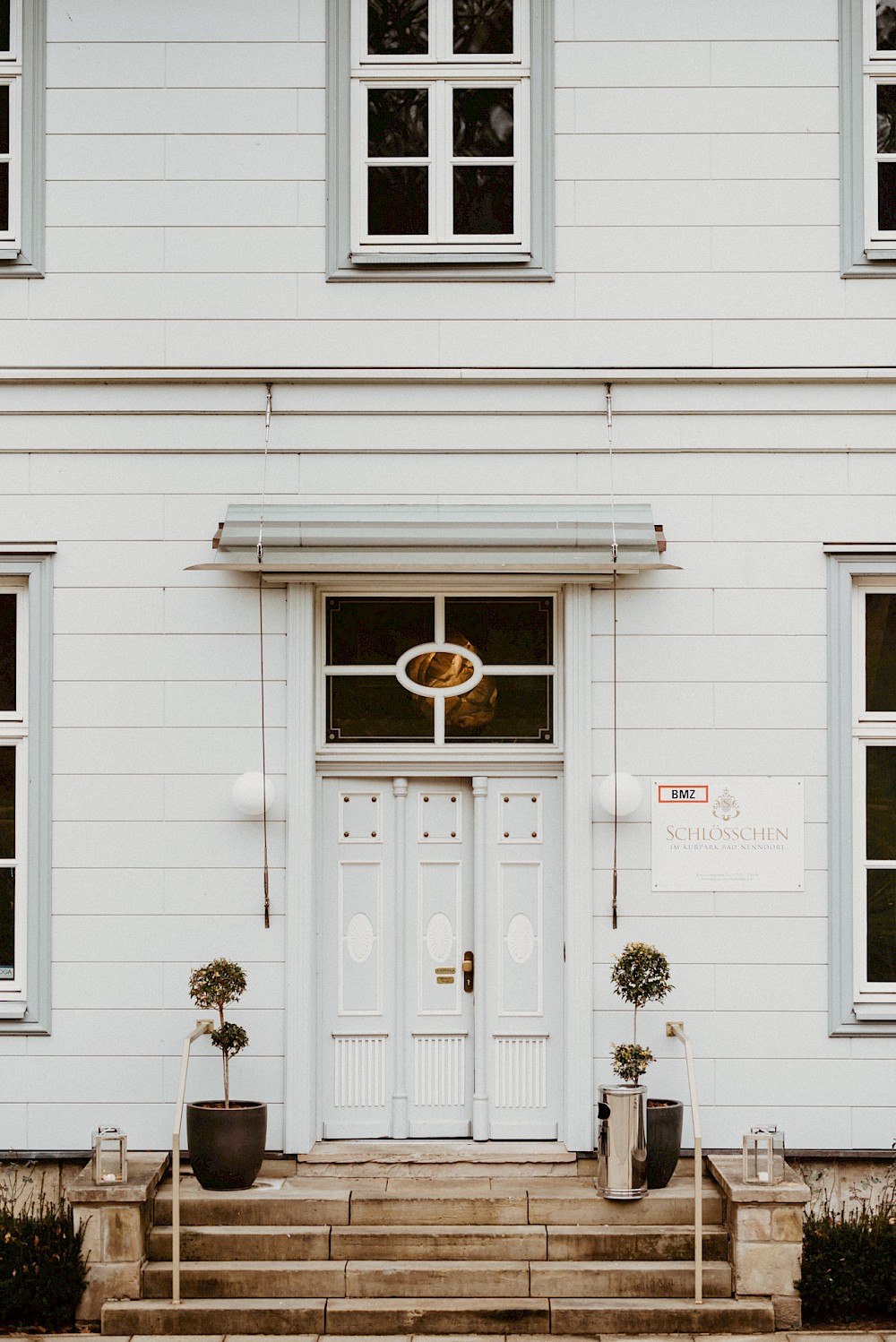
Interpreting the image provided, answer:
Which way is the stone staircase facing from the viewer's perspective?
toward the camera

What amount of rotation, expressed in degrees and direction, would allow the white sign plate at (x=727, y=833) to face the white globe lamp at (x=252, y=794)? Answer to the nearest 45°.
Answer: approximately 90° to its right

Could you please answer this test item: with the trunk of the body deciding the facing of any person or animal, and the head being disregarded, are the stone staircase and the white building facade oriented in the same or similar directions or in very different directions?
same or similar directions

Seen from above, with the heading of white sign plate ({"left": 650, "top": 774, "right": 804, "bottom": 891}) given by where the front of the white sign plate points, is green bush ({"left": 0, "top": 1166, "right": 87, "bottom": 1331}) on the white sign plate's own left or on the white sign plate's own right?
on the white sign plate's own right

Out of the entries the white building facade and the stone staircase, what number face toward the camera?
2

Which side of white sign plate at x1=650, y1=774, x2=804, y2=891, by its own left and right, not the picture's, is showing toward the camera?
front

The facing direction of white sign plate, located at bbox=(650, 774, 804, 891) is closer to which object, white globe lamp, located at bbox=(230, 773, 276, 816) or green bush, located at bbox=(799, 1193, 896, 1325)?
the green bush
